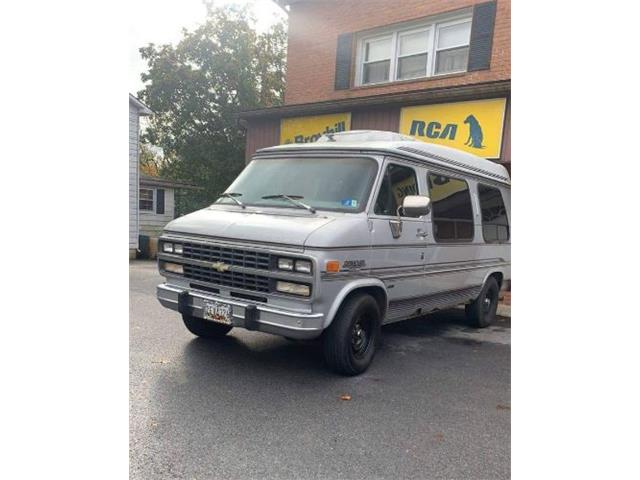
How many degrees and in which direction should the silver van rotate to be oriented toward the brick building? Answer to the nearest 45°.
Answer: approximately 135° to its right

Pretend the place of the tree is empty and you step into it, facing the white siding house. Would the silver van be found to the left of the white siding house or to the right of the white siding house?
left

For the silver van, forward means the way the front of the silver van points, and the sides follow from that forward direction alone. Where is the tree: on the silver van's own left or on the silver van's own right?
on the silver van's own right

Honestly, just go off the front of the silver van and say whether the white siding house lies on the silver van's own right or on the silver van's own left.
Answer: on the silver van's own right

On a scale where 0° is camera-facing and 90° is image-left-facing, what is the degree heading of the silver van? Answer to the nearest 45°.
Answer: approximately 45°

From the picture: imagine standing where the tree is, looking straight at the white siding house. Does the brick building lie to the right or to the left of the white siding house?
left
